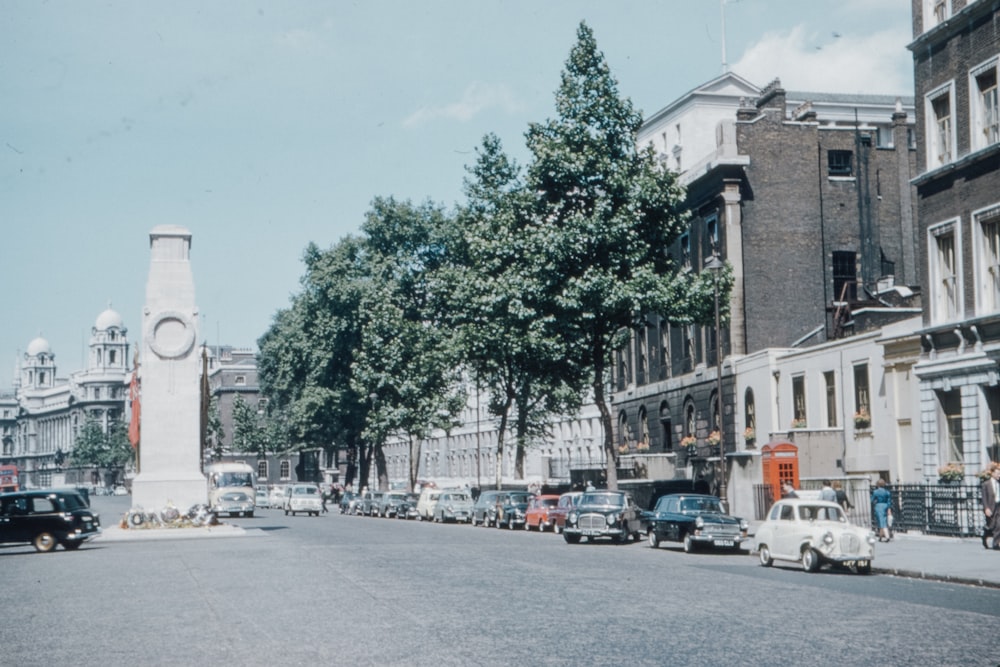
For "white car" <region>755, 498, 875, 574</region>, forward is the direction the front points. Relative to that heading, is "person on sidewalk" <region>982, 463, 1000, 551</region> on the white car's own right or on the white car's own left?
on the white car's own left

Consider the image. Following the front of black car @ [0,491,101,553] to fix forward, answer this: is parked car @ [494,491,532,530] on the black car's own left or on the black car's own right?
on the black car's own right

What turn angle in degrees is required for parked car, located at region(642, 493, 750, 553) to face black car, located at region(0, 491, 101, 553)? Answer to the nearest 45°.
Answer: approximately 135° to its right

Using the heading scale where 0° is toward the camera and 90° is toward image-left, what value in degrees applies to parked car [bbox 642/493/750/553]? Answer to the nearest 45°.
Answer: approximately 315°

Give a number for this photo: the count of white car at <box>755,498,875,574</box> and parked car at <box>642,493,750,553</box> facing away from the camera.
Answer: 0

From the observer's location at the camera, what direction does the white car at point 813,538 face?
facing the viewer and to the right of the viewer

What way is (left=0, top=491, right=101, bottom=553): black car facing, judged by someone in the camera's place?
facing away from the viewer and to the left of the viewer

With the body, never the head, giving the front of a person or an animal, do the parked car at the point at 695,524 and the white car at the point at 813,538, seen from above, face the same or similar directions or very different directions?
same or similar directions

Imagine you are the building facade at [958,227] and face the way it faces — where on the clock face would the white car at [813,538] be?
The white car is roughly at 11 o'clock from the building facade.

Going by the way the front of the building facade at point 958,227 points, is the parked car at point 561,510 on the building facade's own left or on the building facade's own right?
on the building facade's own right

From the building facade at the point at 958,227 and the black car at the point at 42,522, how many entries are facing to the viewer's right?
0

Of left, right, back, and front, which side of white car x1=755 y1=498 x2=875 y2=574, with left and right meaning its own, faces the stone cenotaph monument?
back

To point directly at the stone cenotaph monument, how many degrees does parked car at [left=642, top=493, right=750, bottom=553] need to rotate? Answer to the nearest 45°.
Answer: approximately 180°

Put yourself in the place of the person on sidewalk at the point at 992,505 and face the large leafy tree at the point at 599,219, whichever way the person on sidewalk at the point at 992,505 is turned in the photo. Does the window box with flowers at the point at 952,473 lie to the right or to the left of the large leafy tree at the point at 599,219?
right

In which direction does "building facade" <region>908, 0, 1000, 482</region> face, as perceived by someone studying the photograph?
facing the viewer and to the left of the viewer
